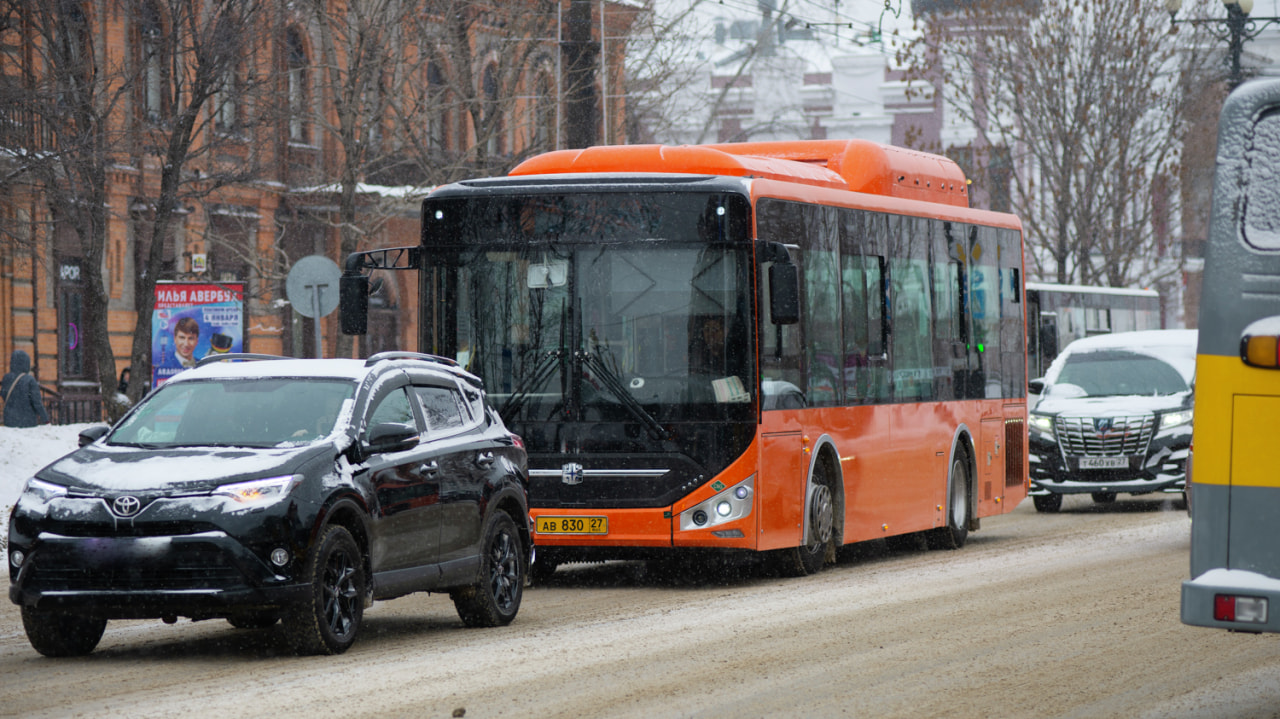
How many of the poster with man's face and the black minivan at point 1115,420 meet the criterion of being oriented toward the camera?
2

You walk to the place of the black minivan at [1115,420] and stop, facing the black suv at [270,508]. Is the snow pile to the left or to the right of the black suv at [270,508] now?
right

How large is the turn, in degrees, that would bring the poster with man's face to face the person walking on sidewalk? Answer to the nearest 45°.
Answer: approximately 135° to its right

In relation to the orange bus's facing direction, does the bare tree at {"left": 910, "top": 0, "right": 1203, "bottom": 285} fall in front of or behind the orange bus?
behind

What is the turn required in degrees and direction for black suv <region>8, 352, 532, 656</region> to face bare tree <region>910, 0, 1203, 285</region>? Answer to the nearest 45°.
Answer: approximately 180°

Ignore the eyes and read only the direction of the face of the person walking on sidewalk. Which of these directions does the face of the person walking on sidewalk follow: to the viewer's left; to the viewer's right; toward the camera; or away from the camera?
away from the camera

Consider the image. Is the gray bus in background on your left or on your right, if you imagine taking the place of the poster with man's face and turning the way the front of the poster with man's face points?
on your left

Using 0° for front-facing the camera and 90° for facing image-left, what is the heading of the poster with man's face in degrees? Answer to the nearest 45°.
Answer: approximately 0°

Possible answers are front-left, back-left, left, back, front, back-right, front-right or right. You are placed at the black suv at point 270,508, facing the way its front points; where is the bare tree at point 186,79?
back-right

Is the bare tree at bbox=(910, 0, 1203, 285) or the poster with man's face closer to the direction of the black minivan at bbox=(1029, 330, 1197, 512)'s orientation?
the poster with man's face

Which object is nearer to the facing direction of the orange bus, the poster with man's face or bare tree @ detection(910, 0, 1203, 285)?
the poster with man's face
